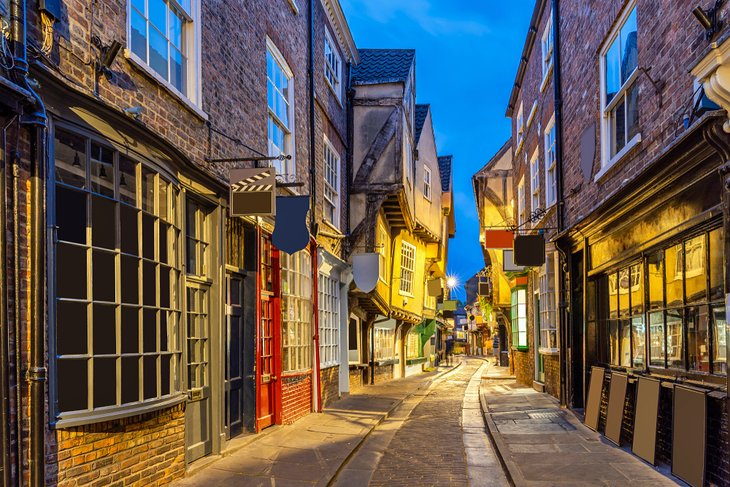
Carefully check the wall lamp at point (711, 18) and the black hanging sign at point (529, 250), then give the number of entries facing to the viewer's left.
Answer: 1

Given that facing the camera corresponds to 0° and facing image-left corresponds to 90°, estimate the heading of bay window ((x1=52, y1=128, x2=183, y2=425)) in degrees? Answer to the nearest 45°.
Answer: approximately 315°

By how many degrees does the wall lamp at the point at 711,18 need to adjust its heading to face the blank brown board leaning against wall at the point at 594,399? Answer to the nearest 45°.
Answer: approximately 90° to its right

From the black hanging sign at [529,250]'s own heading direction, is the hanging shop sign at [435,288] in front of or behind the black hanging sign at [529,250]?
behind

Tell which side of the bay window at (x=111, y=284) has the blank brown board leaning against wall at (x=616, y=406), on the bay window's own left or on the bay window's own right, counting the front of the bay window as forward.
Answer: on the bay window's own left

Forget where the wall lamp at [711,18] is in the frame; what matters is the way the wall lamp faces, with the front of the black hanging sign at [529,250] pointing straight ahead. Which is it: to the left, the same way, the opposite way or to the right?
to the right

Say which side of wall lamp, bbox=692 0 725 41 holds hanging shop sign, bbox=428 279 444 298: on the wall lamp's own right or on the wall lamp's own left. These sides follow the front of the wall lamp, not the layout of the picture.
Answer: on the wall lamp's own right

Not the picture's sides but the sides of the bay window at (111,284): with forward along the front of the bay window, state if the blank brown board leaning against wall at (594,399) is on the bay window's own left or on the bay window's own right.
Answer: on the bay window's own left

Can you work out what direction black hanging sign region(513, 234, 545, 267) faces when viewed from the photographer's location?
facing the viewer

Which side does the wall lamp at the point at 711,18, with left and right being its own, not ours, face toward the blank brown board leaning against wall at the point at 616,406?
right

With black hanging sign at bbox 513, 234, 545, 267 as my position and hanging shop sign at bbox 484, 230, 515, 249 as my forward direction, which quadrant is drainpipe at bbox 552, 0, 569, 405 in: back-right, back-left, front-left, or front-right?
back-right

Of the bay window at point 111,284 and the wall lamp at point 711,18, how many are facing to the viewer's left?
1

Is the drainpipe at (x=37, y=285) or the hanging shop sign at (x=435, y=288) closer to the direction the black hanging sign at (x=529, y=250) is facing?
the drainpipe

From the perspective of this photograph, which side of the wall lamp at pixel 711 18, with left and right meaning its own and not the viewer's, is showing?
left
